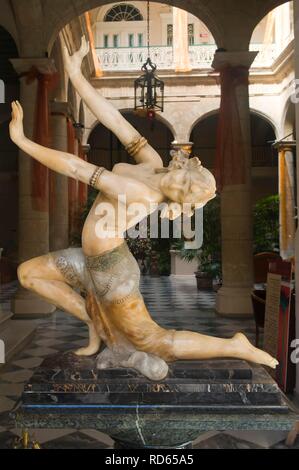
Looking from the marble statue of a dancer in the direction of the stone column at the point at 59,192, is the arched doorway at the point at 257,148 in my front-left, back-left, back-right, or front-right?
front-right

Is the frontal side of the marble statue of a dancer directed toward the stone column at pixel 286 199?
no

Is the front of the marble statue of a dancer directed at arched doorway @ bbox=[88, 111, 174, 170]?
no

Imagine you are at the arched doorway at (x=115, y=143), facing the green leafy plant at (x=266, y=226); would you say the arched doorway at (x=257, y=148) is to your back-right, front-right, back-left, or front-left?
front-left

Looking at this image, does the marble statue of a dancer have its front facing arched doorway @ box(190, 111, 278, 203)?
no
